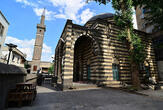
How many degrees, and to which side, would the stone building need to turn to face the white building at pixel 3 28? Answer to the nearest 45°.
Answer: approximately 45° to its right

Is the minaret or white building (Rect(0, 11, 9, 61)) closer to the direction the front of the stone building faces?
the white building

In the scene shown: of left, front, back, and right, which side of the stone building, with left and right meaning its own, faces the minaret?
right

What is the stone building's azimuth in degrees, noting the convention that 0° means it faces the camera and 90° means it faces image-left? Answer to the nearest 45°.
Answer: approximately 45°
